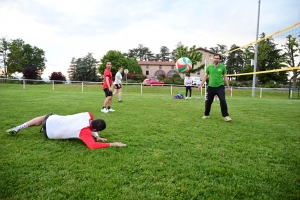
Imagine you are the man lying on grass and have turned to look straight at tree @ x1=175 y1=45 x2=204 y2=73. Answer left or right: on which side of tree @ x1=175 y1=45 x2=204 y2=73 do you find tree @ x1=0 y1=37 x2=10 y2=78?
left

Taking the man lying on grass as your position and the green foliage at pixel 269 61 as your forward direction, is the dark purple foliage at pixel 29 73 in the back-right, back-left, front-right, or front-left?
front-left

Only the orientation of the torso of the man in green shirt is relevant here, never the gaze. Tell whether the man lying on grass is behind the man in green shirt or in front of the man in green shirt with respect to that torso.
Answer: in front

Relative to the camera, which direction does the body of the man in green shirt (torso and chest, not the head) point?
toward the camera

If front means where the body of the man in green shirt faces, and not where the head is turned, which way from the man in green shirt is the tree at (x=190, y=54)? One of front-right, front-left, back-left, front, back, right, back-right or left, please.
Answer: back
